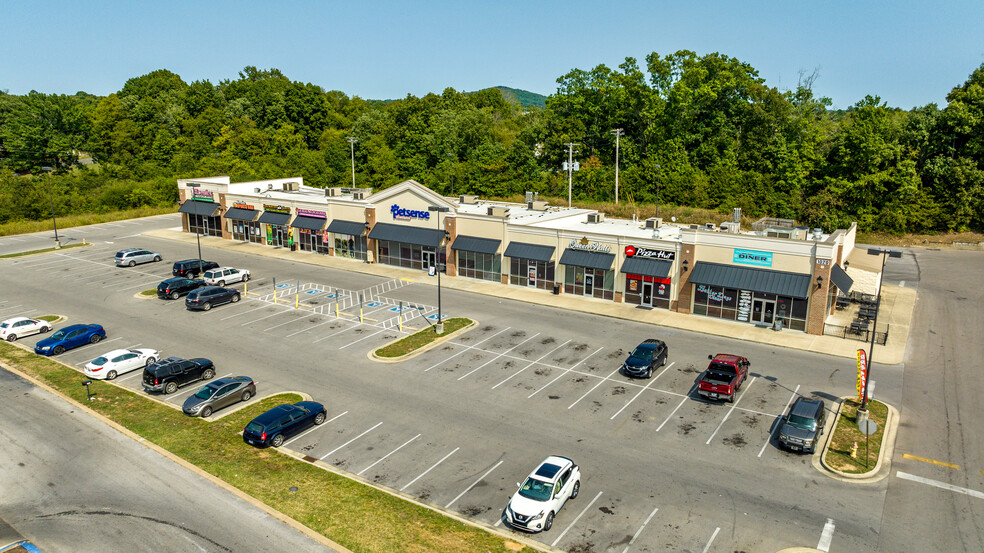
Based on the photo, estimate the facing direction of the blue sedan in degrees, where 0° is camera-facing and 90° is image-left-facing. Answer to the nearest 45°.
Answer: approximately 45°

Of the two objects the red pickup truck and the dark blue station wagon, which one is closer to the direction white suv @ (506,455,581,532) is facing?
the dark blue station wagon

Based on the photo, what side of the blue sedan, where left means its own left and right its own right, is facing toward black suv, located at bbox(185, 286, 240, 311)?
back
